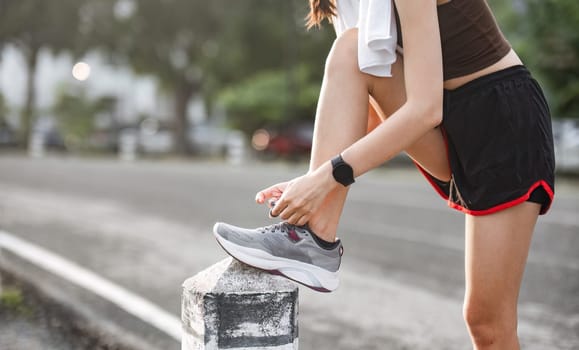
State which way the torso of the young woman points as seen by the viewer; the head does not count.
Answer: to the viewer's left

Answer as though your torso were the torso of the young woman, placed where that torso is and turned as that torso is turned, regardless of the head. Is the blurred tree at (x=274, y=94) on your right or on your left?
on your right

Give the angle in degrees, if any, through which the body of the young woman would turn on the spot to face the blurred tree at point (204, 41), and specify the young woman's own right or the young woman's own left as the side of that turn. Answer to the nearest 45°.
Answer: approximately 90° to the young woman's own right

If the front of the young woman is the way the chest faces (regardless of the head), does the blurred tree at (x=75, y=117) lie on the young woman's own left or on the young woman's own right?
on the young woman's own right

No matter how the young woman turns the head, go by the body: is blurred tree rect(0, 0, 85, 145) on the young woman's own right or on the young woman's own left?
on the young woman's own right

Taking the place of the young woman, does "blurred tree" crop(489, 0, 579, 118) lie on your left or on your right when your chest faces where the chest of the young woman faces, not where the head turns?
on your right

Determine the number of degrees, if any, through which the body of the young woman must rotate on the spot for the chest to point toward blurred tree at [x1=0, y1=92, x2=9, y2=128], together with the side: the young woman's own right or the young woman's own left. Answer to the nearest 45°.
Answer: approximately 45° to the young woman's own right

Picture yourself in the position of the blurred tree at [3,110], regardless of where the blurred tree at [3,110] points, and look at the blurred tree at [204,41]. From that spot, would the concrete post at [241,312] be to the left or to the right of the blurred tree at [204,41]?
right
